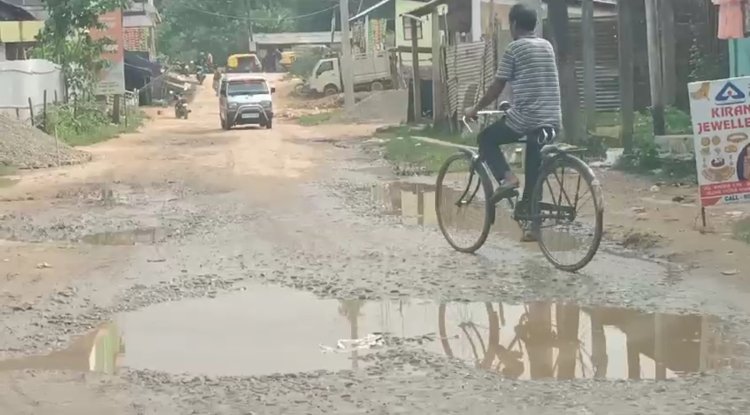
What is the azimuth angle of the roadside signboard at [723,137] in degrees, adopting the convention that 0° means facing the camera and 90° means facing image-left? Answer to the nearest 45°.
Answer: approximately 0°

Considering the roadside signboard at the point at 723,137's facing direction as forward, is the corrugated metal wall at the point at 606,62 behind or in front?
behind

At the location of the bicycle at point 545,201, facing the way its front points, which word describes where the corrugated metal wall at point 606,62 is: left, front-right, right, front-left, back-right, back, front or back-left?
front-right

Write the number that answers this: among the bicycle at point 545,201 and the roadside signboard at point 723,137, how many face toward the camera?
1

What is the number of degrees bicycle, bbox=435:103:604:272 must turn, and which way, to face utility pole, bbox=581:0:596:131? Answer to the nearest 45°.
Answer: approximately 45° to its right

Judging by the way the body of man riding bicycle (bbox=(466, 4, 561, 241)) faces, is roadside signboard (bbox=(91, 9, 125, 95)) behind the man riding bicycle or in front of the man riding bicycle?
in front

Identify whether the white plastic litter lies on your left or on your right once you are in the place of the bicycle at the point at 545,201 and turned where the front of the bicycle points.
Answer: on your left

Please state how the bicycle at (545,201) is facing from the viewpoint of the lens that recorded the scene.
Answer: facing away from the viewer and to the left of the viewer

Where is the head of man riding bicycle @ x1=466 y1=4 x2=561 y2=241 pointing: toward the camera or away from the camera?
away from the camera

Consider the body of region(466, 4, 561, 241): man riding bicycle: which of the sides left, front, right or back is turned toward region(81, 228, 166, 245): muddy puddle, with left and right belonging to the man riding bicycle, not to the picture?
front

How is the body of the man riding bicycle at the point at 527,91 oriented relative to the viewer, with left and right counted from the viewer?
facing away from the viewer and to the left of the viewer
